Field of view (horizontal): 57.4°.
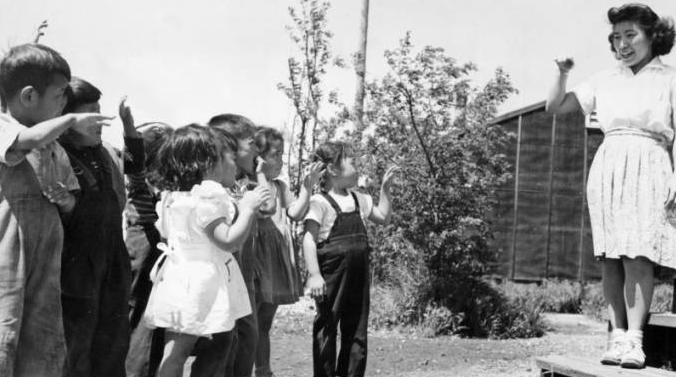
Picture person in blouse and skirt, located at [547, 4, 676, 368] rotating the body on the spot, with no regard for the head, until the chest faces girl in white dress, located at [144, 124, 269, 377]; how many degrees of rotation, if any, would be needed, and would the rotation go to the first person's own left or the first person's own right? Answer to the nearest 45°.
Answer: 0° — they already face them

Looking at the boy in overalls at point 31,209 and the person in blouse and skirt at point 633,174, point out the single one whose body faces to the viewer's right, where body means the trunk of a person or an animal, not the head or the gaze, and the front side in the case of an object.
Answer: the boy in overalls

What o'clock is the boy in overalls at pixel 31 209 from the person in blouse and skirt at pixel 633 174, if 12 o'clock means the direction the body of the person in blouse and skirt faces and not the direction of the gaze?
The boy in overalls is roughly at 12 o'clock from the person in blouse and skirt.

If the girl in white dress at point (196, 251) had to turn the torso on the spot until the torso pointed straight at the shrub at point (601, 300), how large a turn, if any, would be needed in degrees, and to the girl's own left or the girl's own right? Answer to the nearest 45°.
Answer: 0° — they already face it

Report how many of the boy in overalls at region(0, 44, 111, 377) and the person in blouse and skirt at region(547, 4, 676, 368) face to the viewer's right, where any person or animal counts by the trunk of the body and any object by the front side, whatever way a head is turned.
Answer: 1

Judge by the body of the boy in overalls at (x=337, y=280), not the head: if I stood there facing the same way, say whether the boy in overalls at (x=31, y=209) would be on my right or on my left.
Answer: on my right

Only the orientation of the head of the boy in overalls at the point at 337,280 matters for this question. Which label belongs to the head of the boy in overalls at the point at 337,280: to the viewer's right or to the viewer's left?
to the viewer's right

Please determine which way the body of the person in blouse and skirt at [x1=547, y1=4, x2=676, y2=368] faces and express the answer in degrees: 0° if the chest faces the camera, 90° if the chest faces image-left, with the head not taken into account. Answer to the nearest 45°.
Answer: approximately 45°

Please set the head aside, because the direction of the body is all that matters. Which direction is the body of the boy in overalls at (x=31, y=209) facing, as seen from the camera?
to the viewer's right

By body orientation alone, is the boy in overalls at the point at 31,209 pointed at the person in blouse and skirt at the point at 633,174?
yes

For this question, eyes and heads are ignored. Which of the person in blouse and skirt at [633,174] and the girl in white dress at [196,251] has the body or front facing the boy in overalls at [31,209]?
the person in blouse and skirt at [633,174]
